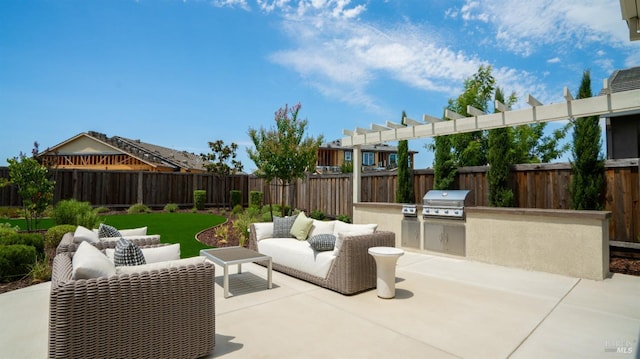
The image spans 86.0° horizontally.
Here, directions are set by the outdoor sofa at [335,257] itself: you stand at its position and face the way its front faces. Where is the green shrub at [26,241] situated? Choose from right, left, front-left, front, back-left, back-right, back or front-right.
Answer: front-right

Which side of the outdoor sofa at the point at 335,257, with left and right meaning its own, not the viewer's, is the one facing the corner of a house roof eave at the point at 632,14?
left

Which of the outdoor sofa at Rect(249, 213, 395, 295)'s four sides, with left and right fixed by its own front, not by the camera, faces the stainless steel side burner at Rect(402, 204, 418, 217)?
back

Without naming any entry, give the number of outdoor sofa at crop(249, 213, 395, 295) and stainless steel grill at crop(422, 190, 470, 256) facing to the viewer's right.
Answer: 0

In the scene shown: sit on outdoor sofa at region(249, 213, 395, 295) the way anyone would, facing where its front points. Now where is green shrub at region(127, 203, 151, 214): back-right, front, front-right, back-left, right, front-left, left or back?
right

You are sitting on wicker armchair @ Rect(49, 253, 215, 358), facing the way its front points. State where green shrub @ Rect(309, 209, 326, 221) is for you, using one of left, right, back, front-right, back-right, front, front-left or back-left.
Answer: front-left

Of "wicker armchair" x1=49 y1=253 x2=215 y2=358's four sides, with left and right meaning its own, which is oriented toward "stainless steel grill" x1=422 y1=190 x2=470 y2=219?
front

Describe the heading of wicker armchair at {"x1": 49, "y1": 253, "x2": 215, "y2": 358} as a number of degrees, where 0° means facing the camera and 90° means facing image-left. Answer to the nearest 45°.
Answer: approximately 270°

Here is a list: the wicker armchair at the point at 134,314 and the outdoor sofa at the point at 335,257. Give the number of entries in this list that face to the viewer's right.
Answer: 1

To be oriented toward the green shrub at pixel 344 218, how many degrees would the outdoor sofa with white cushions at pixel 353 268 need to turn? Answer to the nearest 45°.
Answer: approximately 135° to its right

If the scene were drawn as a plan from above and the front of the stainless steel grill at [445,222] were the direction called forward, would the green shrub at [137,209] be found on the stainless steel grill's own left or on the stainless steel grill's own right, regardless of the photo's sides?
on the stainless steel grill's own right

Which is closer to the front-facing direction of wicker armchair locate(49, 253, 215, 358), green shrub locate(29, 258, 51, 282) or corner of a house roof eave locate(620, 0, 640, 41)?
the corner of a house roof eave
